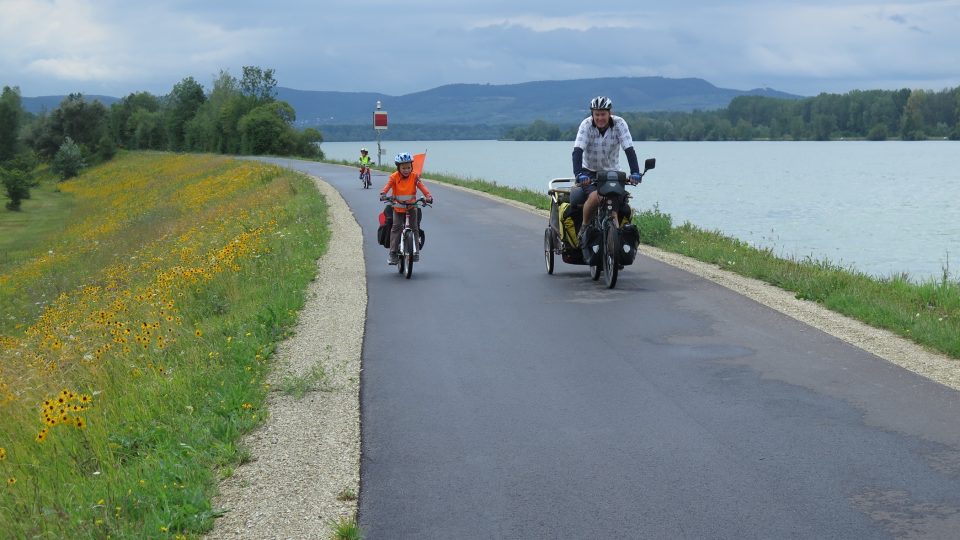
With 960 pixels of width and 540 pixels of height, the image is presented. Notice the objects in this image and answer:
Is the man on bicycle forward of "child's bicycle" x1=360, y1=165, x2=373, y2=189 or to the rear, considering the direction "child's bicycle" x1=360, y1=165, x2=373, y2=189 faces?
forward

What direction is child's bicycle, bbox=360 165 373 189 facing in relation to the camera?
toward the camera

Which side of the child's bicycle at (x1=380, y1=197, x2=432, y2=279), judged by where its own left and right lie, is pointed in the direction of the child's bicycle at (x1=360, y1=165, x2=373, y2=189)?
back

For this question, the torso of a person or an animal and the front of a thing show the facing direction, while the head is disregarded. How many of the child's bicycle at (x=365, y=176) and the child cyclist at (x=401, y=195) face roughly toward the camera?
2

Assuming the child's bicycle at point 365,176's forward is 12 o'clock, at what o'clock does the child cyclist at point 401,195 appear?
The child cyclist is roughly at 12 o'clock from the child's bicycle.

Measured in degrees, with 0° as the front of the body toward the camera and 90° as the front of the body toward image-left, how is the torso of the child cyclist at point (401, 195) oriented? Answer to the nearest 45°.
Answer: approximately 0°

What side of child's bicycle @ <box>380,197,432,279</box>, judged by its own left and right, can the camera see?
front

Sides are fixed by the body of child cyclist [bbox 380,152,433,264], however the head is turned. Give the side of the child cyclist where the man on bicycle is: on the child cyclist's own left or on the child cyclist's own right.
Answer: on the child cyclist's own left

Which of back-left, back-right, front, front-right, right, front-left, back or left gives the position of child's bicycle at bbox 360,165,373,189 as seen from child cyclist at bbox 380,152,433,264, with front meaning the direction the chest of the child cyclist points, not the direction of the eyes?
back

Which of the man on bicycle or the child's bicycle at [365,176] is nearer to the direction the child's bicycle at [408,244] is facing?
the man on bicycle

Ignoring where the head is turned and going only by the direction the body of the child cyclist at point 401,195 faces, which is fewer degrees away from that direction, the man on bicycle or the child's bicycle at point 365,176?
the man on bicycle

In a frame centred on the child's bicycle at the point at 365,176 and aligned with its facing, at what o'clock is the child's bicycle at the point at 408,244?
the child's bicycle at the point at 408,244 is roughly at 12 o'clock from the child's bicycle at the point at 365,176.
